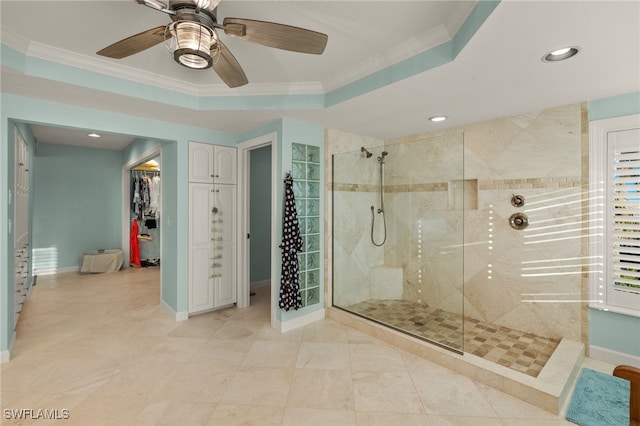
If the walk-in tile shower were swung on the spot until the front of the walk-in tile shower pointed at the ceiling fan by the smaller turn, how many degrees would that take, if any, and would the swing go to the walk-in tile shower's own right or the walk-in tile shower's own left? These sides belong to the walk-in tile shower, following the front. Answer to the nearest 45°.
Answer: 0° — it already faces it

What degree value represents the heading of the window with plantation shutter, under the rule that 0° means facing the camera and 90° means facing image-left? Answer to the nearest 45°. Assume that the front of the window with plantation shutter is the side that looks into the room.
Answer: approximately 45°

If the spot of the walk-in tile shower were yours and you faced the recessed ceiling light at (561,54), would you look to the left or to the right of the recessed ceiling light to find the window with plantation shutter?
left

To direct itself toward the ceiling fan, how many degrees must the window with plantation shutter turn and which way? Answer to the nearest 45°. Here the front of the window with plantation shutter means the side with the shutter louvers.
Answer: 0° — it already faces it

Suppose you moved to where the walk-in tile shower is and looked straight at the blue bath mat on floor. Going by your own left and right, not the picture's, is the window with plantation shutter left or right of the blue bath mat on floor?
left

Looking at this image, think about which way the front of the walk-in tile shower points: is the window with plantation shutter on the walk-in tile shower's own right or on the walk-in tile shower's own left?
on the walk-in tile shower's own left

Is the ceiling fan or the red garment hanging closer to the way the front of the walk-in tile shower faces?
the ceiling fan
